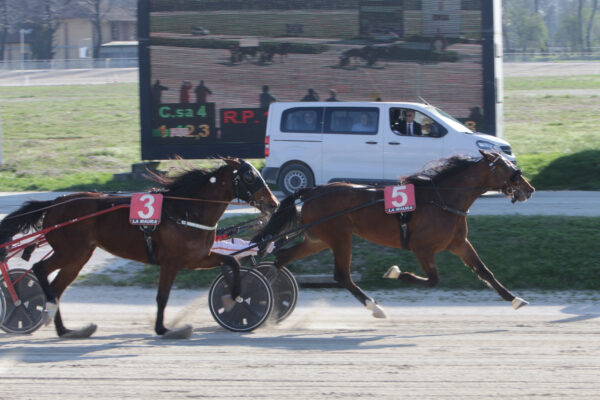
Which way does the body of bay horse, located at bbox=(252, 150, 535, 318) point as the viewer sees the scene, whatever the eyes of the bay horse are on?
to the viewer's right

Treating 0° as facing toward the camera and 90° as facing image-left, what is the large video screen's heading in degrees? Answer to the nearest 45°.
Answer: approximately 0°

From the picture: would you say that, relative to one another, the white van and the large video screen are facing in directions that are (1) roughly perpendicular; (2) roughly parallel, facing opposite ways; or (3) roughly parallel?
roughly perpendicular

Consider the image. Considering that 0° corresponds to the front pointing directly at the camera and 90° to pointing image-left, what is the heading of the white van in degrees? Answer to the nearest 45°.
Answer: approximately 270°

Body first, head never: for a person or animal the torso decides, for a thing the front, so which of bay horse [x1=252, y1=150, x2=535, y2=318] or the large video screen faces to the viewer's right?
the bay horse

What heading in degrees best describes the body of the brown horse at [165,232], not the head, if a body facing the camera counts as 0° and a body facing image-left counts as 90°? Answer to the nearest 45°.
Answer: approximately 270°
